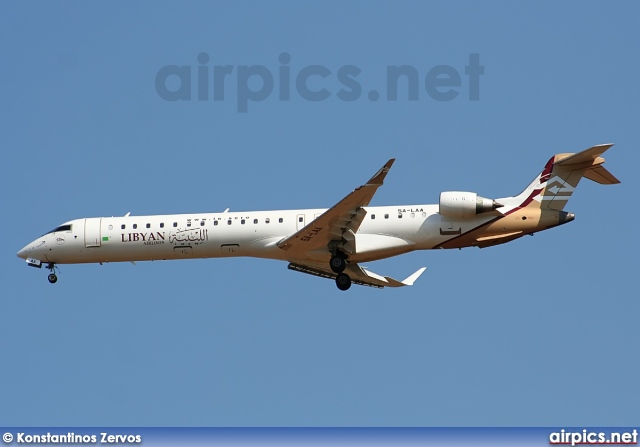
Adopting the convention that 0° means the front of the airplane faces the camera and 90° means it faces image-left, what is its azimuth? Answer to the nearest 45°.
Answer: approximately 90°
